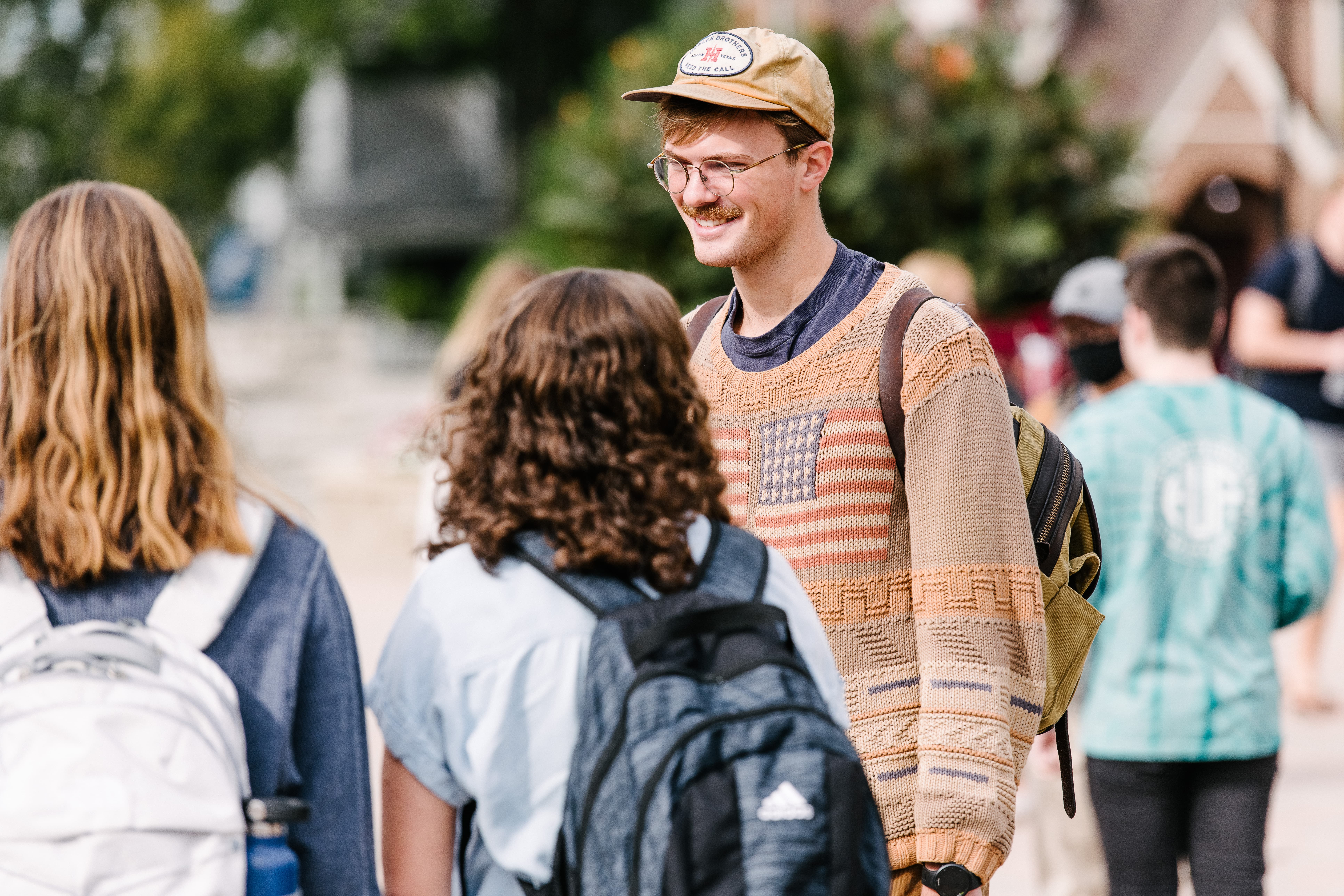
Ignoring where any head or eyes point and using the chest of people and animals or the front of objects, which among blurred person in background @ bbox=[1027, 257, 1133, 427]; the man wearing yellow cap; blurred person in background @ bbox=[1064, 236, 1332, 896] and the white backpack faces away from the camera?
blurred person in background @ bbox=[1064, 236, 1332, 896]

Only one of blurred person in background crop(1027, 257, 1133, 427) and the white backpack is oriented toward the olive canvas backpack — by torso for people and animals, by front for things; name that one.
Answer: the blurred person in background

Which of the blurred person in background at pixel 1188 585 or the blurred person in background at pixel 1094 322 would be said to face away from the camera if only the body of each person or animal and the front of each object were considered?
the blurred person in background at pixel 1188 585

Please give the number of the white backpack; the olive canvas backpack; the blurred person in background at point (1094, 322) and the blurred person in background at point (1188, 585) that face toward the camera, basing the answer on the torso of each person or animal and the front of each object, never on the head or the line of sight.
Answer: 2

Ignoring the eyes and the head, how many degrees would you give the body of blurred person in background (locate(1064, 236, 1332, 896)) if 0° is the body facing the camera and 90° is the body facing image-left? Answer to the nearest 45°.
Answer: approximately 180°

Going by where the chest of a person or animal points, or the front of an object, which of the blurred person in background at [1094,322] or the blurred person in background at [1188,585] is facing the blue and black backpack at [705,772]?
the blurred person in background at [1094,322]

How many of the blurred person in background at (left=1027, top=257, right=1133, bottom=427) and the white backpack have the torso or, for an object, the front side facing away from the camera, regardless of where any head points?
0

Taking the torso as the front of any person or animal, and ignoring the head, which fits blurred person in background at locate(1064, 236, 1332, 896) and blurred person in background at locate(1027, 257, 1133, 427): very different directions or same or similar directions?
very different directions

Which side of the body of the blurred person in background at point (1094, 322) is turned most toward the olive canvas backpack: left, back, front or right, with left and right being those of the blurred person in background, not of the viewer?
front

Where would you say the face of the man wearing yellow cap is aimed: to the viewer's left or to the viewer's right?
to the viewer's left

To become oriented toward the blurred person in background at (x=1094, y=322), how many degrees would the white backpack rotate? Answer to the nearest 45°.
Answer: approximately 135° to its left

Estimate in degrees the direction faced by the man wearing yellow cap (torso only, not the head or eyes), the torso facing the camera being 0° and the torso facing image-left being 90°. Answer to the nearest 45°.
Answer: approximately 45°

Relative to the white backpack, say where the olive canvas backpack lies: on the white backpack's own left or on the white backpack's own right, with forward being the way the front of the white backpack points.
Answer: on the white backpack's own left

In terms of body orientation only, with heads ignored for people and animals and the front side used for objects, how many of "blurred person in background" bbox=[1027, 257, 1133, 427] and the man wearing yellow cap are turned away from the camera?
0

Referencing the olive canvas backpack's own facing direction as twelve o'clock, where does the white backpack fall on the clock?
The white backpack is roughly at 6 o'clock from the olive canvas backpack.
